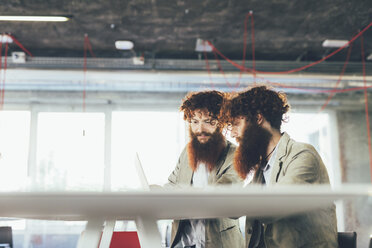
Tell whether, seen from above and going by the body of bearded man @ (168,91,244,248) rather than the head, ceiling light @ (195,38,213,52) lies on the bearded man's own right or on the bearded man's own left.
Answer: on the bearded man's own right

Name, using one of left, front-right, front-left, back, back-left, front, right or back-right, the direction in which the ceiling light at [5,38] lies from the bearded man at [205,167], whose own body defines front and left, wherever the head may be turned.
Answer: right

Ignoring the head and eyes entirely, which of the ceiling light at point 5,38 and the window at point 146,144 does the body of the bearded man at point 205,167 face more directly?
the ceiling light

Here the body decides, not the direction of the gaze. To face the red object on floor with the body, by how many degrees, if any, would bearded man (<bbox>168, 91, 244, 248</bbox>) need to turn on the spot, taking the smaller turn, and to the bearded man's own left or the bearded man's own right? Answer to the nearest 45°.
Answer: approximately 45° to the bearded man's own right

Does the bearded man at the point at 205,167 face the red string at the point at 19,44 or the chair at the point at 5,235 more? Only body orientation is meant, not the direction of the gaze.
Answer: the chair

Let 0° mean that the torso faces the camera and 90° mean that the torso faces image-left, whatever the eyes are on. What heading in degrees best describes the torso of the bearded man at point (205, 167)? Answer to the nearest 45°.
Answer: approximately 45°
